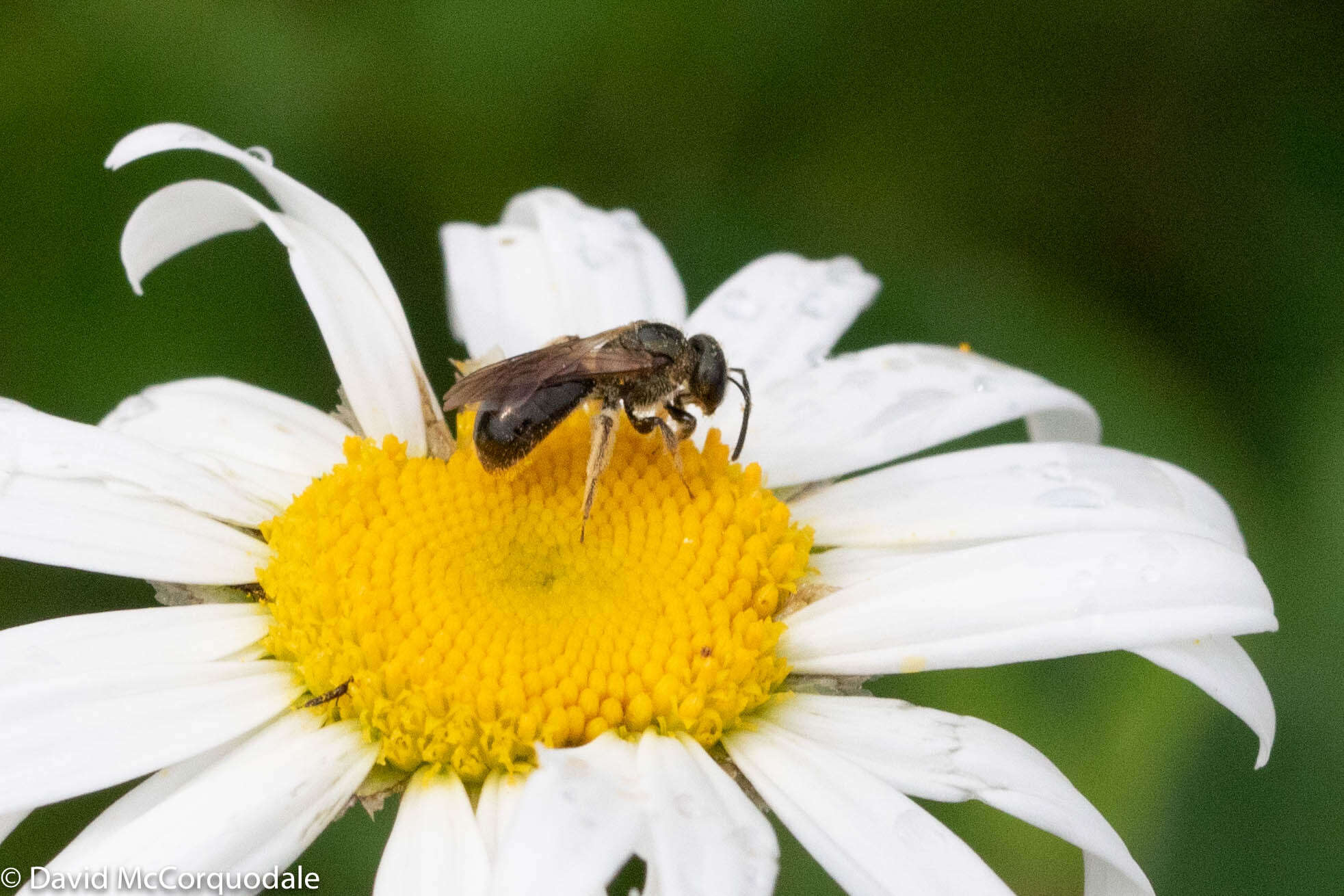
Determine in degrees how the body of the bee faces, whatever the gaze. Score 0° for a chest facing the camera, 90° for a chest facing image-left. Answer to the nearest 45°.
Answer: approximately 270°
